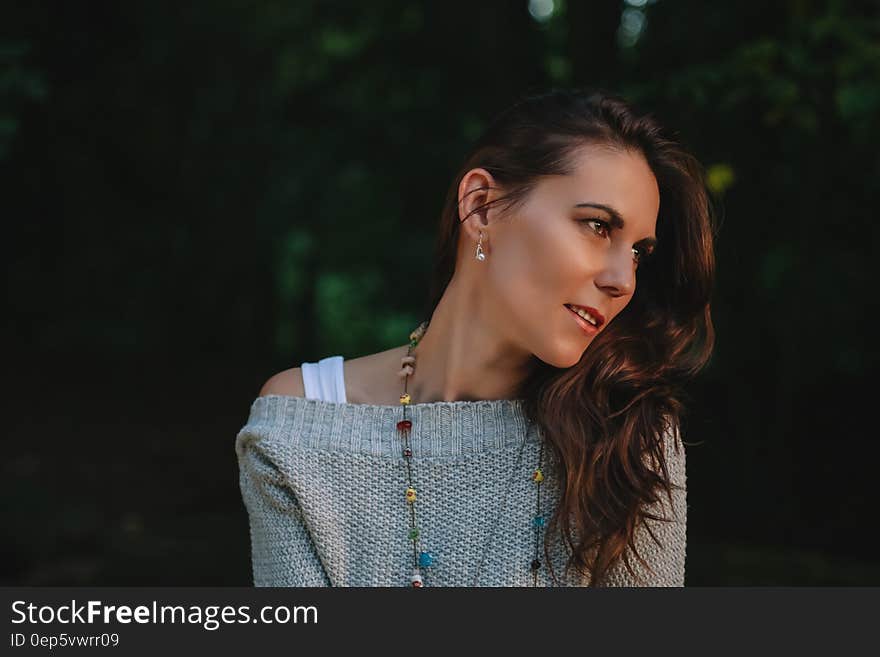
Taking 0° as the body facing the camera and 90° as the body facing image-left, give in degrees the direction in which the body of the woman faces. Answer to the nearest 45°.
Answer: approximately 0°

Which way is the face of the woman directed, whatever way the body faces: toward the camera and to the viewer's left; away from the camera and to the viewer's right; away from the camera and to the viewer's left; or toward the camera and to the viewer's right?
toward the camera and to the viewer's right
